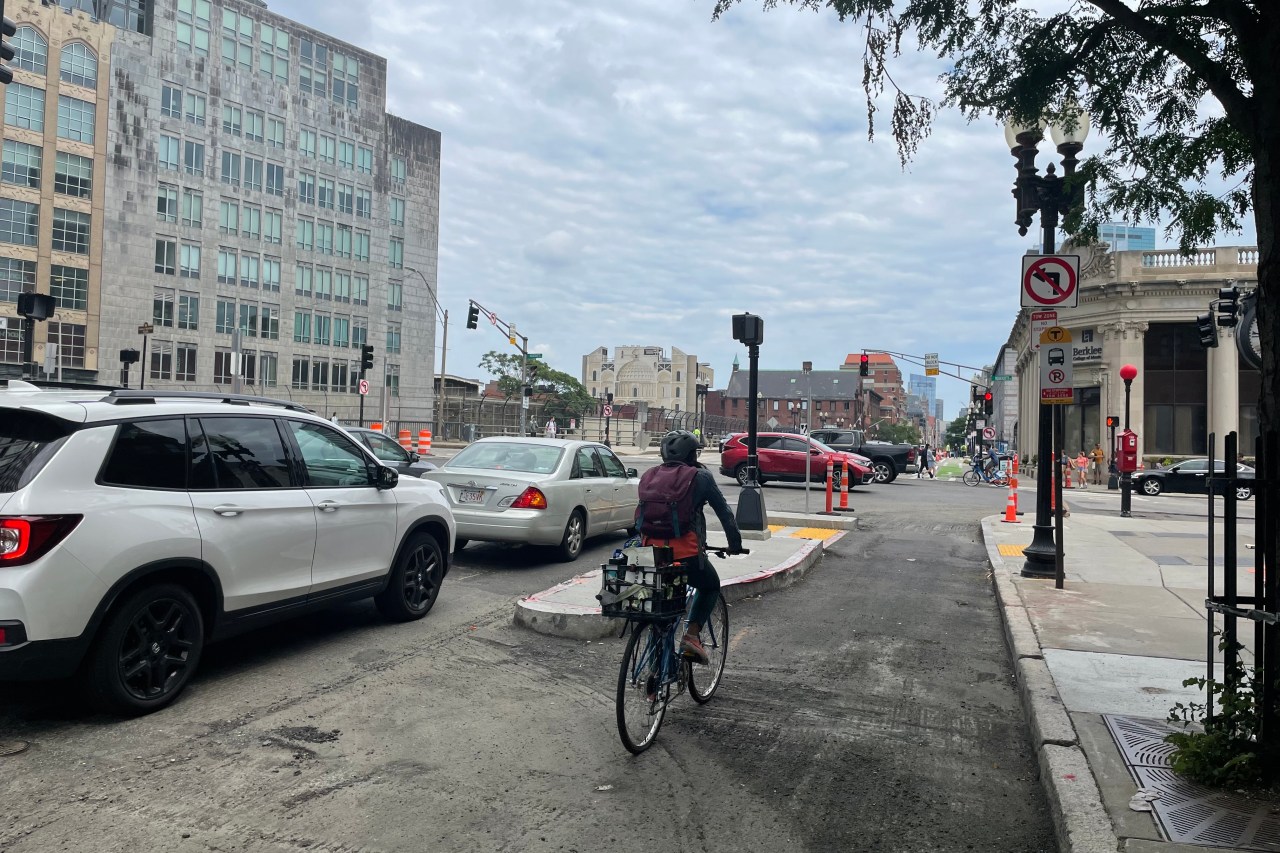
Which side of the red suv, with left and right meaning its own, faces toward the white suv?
right

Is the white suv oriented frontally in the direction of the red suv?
yes

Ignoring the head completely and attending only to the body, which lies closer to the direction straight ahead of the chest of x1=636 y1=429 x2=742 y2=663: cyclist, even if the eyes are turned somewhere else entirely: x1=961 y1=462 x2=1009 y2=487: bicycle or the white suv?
the bicycle

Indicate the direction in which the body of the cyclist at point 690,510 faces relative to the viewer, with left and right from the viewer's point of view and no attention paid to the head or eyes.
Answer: facing away from the viewer and to the right of the viewer

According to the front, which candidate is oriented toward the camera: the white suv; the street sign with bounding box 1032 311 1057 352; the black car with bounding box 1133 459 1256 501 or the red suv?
the street sign

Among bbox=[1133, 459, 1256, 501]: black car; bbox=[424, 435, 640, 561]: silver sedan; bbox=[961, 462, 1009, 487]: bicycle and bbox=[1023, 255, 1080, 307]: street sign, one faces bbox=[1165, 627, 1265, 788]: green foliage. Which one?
the street sign

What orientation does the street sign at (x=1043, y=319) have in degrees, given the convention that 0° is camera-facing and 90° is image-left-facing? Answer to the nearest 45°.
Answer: approximately 0°
